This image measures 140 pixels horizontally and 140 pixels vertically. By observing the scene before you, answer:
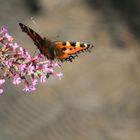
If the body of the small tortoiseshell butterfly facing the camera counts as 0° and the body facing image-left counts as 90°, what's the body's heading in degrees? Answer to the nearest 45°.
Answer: approximately 180°
